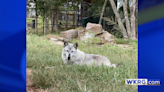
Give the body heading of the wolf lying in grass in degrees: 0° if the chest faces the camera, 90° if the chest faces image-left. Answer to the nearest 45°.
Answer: approximately 90°
